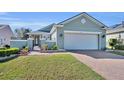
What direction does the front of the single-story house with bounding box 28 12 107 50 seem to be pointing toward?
toward the camera

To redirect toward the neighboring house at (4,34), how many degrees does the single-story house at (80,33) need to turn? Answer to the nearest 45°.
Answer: approximately 135° to its right
